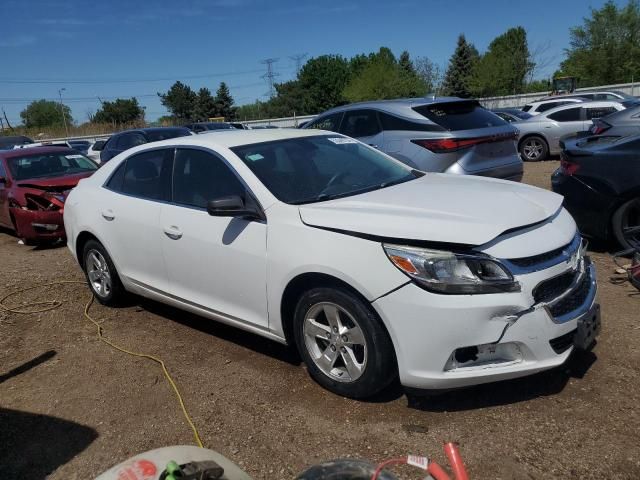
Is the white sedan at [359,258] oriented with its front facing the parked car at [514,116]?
no

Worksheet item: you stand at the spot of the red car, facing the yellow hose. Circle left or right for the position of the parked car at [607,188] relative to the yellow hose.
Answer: left

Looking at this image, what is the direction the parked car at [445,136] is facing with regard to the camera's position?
facing away from the viewer and to the left of the viewer

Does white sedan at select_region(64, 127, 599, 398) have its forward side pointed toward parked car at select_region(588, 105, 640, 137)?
no

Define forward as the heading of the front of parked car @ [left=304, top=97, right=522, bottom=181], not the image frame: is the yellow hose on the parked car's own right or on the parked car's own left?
on the parked car's own left

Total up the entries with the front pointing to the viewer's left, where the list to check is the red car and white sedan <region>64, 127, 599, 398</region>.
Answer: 0

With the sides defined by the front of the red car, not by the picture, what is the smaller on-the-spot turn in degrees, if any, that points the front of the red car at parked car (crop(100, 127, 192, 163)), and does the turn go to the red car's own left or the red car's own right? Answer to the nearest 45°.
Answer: approximately 90° to the red car's own left

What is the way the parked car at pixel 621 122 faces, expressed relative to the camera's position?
facing away from the viewer and to the right of the viewer

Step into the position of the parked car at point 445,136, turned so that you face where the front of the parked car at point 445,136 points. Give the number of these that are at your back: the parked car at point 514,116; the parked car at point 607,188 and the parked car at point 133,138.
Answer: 1

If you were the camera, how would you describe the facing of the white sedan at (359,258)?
facing the viewer and to the right of the viewer

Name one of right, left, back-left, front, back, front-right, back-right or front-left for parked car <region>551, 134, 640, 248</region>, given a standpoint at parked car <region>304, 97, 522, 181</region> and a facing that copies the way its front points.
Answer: back

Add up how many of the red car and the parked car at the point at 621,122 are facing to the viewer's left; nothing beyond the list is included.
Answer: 0

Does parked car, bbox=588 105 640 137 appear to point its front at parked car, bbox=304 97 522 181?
no
